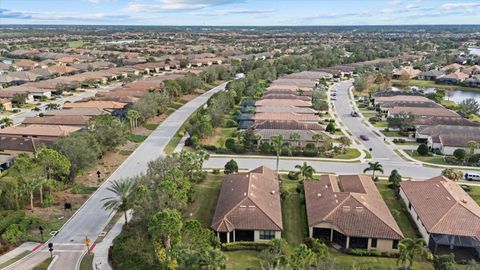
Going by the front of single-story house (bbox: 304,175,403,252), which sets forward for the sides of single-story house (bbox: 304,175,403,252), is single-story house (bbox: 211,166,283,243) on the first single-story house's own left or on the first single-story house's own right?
on the first single-story house's own left

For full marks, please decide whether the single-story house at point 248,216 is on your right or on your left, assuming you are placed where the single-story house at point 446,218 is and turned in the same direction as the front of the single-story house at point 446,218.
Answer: on your left

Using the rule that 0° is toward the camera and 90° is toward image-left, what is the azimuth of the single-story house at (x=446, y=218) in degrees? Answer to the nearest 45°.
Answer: approximately 180°

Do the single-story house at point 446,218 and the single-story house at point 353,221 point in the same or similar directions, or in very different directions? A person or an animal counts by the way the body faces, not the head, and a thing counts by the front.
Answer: same or similar directions

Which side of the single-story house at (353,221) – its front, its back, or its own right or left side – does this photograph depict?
back

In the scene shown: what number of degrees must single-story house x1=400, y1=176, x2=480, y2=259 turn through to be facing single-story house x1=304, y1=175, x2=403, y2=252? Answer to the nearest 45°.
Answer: approximately 135° to its left

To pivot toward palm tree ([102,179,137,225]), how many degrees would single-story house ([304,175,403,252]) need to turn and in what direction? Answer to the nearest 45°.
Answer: approximately 90° to its left

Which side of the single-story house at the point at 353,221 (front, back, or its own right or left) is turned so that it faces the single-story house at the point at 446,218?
right

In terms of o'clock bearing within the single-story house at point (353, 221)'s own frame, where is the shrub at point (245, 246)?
The shrub is roughly at 8 o'clock from the single-story house.

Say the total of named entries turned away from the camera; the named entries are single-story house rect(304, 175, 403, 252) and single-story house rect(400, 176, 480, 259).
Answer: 2

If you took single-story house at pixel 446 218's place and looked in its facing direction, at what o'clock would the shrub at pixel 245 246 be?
The shrub is roughly at 8 o'clock from the single-story house.

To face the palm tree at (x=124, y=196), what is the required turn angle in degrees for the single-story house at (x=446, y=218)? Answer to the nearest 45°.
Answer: approximately 135° to its left
